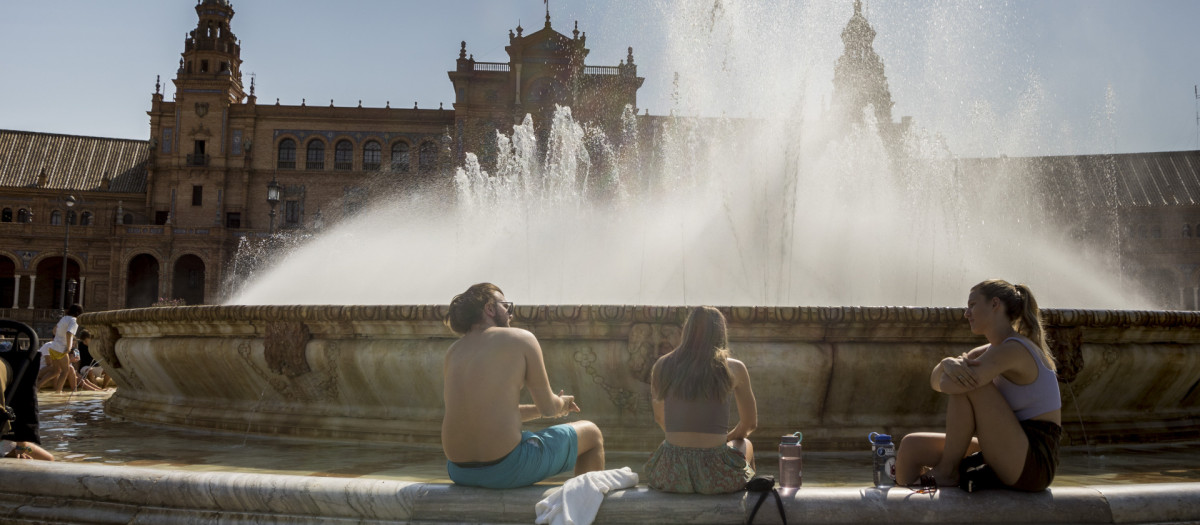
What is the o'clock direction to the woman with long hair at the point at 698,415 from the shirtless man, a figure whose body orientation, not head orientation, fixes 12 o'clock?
The woman with long hair is roughly at 2 o'clock from the shirtless man.

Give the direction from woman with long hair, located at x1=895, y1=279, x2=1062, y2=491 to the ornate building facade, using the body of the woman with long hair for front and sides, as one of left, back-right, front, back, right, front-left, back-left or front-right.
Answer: front-right

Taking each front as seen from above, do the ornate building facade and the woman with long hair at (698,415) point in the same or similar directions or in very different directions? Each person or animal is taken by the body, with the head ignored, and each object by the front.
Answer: very different directions

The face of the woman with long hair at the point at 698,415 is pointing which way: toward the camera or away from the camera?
away from the camera

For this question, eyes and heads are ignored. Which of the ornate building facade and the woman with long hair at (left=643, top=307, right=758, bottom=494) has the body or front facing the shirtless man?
the ornate building facade

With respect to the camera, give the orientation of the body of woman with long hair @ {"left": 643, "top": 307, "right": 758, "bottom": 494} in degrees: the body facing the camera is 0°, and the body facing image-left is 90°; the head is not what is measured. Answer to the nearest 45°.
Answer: approximately 180°

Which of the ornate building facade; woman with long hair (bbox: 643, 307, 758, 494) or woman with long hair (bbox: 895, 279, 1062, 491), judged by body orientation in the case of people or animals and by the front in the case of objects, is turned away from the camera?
woman with long hair (bbox: 643, 307, 758, 494)

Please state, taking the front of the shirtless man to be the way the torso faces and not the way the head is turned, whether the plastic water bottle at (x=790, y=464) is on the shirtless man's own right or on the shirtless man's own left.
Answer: on the shirtless man's own right

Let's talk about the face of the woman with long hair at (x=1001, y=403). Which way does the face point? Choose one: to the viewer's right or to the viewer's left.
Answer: to the viewer's left

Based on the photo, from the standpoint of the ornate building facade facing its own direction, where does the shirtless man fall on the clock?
The shirtless man is roughly at 12 o'clock from the ornate building facade.

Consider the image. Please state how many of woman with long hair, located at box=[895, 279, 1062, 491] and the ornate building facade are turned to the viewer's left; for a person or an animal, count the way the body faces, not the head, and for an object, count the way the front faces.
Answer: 1
